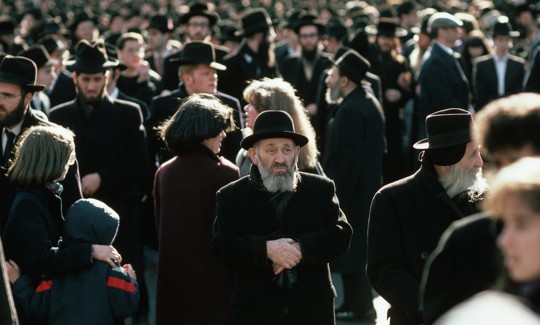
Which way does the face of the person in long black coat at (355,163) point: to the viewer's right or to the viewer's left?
to the viewer's left

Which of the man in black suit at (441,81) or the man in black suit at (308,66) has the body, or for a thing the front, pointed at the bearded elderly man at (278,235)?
the man in black suit at (308,66)

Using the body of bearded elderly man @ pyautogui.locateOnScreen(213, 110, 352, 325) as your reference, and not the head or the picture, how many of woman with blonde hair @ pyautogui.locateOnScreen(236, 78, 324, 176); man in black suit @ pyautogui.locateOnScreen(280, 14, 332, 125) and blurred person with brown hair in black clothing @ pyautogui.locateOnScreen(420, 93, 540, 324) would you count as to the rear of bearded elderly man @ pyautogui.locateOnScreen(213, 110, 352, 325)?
2

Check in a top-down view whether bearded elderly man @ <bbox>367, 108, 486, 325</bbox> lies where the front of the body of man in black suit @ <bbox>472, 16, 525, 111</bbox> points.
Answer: yes

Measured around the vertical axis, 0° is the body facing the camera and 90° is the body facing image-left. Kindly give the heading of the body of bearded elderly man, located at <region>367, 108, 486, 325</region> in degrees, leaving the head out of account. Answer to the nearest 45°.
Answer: approximately 270°

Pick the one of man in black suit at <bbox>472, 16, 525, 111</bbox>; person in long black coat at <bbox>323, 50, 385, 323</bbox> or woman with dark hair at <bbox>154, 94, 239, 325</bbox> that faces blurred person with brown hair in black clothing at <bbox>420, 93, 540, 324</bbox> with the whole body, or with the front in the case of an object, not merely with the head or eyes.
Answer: man in black suit at <bbox>472, 16, 525, 111</bbox>

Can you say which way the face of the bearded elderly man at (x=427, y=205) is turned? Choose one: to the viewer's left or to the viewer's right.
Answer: to the viewer's right
